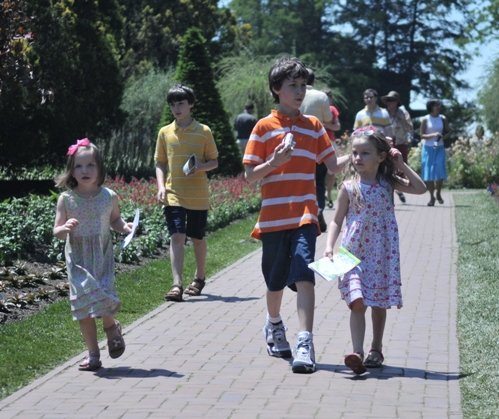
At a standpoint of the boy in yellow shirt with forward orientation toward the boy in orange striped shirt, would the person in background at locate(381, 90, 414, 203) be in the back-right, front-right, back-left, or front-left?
back-left

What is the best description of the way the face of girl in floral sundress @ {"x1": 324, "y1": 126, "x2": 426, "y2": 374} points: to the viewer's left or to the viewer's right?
to the viewer's left

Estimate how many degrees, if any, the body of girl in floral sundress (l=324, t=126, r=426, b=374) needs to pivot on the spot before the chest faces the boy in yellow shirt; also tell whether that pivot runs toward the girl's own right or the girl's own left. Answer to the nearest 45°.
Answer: approximately 90° to the girl's own right

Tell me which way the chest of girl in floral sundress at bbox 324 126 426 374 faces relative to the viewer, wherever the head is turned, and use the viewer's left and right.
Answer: facing the viewer and to the left of the viewer

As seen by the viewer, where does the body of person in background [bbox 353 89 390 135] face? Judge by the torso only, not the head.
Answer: toward the camera

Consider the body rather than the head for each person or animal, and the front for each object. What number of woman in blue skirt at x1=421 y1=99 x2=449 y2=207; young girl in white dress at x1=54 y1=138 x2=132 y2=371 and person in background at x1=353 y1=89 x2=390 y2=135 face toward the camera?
3

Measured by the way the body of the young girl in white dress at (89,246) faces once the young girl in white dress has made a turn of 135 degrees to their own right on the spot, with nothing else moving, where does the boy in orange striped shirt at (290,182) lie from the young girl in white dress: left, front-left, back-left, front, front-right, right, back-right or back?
back-right

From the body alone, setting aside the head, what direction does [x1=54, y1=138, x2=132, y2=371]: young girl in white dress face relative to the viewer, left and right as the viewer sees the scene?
facing the viewer

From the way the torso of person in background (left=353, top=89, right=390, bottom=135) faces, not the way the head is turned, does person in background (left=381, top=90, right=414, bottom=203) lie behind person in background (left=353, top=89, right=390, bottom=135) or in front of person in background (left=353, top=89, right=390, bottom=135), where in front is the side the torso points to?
behind
